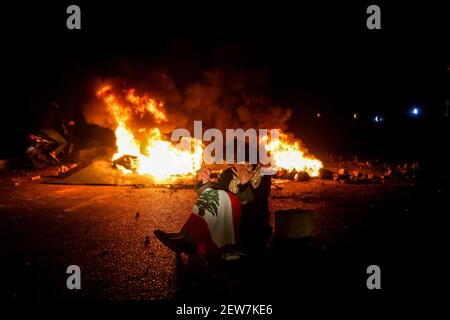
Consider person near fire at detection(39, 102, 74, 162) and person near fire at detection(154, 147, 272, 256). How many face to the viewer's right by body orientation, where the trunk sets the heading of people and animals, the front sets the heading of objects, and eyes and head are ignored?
1

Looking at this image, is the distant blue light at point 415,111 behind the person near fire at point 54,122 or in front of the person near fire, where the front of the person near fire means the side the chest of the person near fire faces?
in front

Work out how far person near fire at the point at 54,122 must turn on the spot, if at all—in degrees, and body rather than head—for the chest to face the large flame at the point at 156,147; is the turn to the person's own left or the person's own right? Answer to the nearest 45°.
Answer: approximately 45° to the person's own right

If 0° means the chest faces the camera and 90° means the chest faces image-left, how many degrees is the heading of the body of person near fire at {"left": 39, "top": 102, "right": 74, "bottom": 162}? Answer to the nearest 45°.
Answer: approximately 270°

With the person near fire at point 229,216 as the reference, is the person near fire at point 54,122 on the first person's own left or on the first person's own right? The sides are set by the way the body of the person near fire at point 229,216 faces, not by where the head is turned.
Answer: on the first person's own right

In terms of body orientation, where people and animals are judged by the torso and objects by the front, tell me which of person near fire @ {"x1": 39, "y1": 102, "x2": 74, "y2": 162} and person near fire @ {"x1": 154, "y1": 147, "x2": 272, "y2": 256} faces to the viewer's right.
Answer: person near fire @ {"x1": 39, "y1": 102, "x2": 74, "y2": 162}

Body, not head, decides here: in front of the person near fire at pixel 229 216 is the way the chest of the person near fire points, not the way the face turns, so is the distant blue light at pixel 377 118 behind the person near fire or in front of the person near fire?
behind
